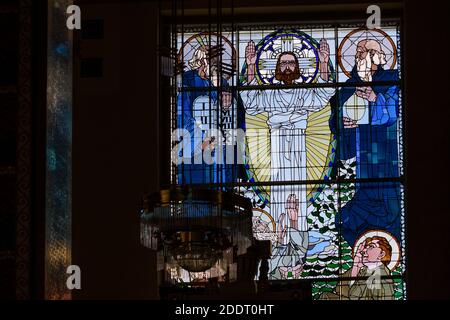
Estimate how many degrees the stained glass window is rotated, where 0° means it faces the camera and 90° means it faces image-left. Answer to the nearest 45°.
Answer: approximately 0°
